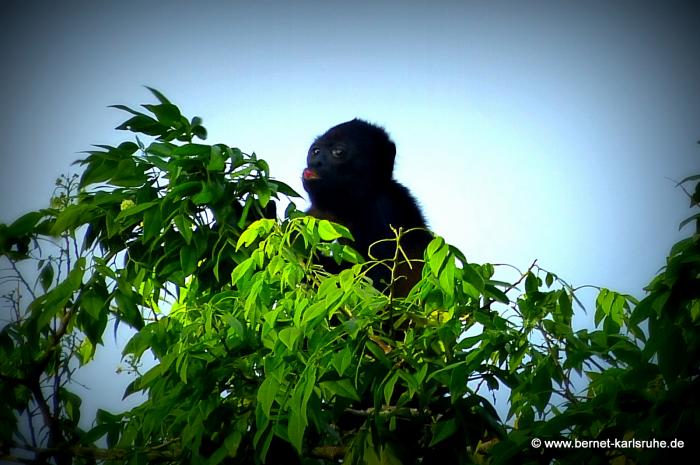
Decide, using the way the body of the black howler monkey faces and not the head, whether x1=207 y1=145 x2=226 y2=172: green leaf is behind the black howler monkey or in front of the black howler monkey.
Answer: in front

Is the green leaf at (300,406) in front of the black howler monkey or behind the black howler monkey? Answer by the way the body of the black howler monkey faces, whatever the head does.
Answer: in front

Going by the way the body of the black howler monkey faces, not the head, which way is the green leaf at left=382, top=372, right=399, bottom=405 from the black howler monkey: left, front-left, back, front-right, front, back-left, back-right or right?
front-left

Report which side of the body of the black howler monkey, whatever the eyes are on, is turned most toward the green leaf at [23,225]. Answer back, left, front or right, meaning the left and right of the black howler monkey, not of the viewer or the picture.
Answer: front

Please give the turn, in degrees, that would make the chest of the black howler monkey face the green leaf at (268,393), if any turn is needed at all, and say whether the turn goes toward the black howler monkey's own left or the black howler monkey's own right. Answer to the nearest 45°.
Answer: approximately 45° to the black howler monkey's own left

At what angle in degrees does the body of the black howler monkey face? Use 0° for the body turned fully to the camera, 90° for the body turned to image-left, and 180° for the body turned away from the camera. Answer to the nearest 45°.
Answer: approximately 45°

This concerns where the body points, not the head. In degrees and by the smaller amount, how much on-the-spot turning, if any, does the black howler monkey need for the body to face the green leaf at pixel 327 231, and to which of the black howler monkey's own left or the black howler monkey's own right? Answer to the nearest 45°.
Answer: approximately 45° to the black howler monkey's own left
